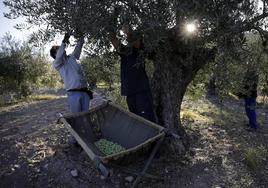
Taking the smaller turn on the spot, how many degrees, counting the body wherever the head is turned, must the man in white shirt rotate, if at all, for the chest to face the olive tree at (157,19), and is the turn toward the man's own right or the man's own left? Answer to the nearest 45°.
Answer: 0° — they already face it

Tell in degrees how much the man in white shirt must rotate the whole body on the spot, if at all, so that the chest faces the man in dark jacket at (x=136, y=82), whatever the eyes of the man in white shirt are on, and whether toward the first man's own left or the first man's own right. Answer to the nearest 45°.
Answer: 0° — they already face them
